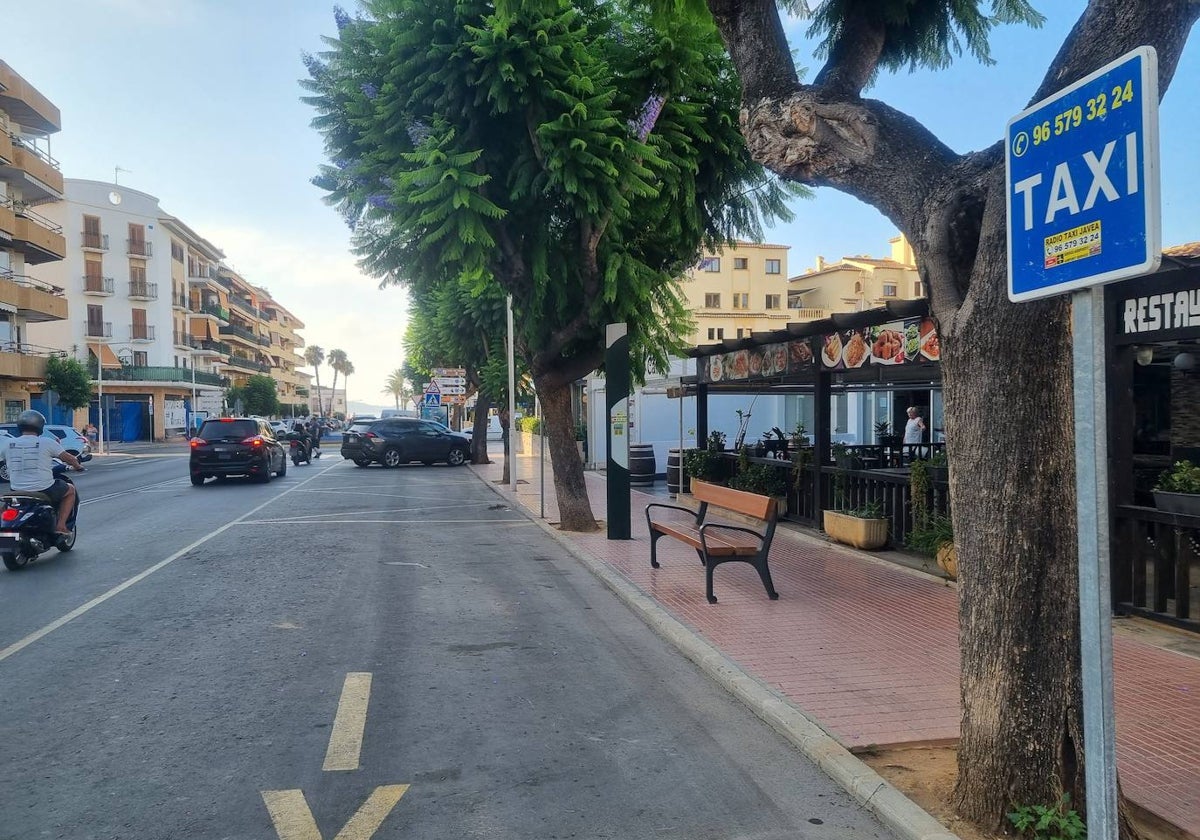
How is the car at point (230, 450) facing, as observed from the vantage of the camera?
facing away from the viewer and to the right of the viewer

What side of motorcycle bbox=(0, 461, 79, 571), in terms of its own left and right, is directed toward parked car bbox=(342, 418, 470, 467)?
front

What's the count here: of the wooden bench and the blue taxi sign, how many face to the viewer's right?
0

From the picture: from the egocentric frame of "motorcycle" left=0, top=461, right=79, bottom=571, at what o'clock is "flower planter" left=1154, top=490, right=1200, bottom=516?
The flower planter is roughly at 3 o'clock from the motorcycle.

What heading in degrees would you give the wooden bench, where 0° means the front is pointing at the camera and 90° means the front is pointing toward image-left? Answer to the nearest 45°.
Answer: approximately 45°

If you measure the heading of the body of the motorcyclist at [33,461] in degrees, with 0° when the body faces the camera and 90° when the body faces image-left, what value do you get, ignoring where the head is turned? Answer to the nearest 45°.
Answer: approximately 225°

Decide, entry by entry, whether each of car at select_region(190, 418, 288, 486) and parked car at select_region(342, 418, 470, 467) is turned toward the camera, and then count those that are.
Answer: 0

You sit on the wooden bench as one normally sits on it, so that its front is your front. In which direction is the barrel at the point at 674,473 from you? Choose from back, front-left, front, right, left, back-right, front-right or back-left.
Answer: back-right

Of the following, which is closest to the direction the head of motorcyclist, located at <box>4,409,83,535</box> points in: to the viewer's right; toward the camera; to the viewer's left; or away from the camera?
away from the camera

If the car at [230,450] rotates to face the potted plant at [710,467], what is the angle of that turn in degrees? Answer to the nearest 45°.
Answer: approximately 90° to its right
